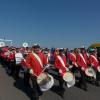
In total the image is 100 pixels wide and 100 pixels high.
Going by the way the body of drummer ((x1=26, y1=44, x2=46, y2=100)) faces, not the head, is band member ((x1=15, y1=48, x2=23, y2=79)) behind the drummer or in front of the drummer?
behind

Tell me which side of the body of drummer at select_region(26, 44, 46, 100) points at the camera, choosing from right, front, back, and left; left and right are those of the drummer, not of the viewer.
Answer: front
